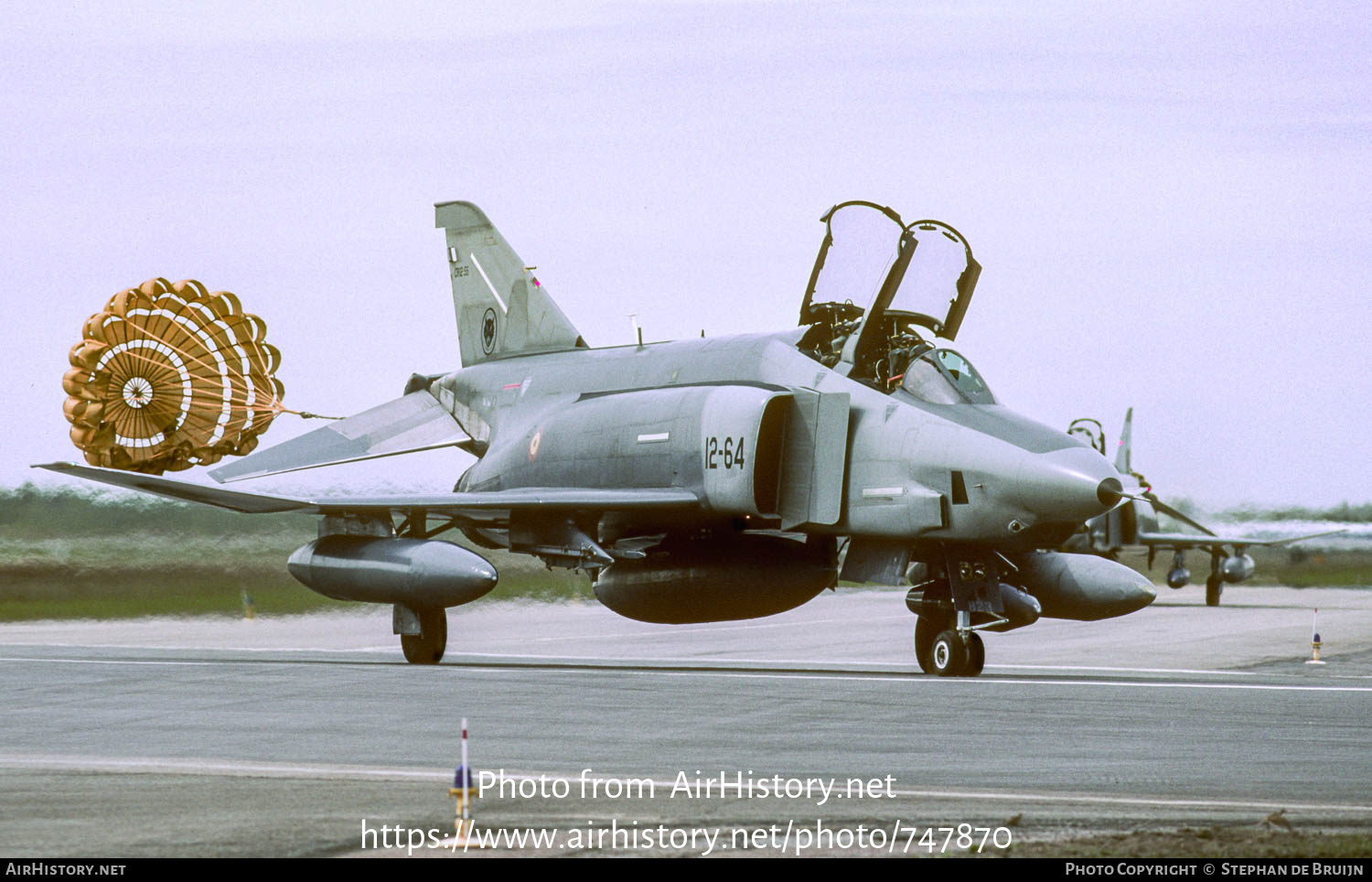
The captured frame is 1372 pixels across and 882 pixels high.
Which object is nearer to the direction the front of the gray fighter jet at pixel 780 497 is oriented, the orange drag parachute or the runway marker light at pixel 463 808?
the runway marker light

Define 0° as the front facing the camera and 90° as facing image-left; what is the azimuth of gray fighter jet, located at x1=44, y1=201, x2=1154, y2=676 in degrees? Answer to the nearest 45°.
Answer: approximately 315°

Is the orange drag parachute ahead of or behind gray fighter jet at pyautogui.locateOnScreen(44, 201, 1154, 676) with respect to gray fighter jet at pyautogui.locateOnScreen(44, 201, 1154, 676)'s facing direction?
behind

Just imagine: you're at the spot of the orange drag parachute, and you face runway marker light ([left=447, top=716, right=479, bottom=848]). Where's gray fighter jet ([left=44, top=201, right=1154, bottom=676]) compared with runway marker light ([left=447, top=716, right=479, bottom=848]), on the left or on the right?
left

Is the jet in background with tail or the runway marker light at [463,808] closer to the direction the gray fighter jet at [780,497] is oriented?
the runway marker light

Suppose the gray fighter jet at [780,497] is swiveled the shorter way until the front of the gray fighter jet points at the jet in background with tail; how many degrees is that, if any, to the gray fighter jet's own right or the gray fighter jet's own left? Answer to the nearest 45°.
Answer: approximately 90° to the gray fighter jet's own left

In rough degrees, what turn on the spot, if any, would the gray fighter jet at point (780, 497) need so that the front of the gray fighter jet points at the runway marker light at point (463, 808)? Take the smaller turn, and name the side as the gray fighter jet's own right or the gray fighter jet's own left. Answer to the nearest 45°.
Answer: approximately 45° to the gray fighter jet's own right

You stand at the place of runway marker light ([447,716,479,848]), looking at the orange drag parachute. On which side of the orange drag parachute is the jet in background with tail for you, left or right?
right
